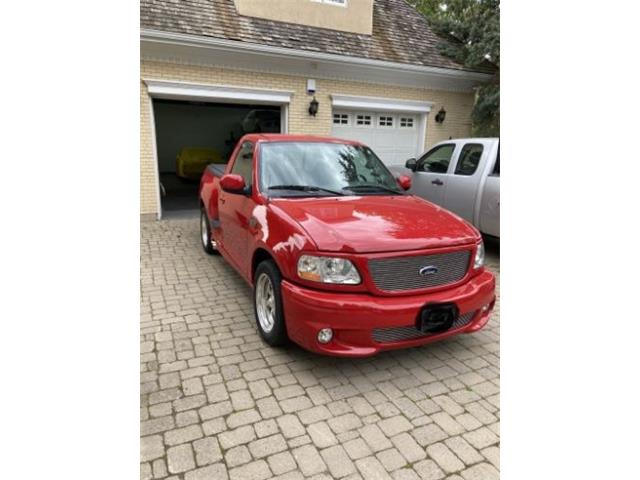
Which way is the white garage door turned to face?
toward the camera

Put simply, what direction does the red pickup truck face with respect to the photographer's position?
facing the viewer and to the right of the viewer

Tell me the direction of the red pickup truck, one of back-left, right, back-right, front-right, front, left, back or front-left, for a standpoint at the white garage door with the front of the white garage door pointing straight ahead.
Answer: front

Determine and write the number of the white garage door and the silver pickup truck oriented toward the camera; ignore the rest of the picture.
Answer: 1

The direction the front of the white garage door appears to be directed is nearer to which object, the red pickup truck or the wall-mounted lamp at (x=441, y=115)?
the red pickup truck

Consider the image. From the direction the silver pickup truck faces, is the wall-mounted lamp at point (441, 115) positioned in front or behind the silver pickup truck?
in front

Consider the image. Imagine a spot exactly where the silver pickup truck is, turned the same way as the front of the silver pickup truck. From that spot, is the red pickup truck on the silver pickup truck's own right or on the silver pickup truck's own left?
on the silver pickup truck's own left

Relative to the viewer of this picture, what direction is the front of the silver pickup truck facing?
facing away from the viewer and to the left of the viewer
